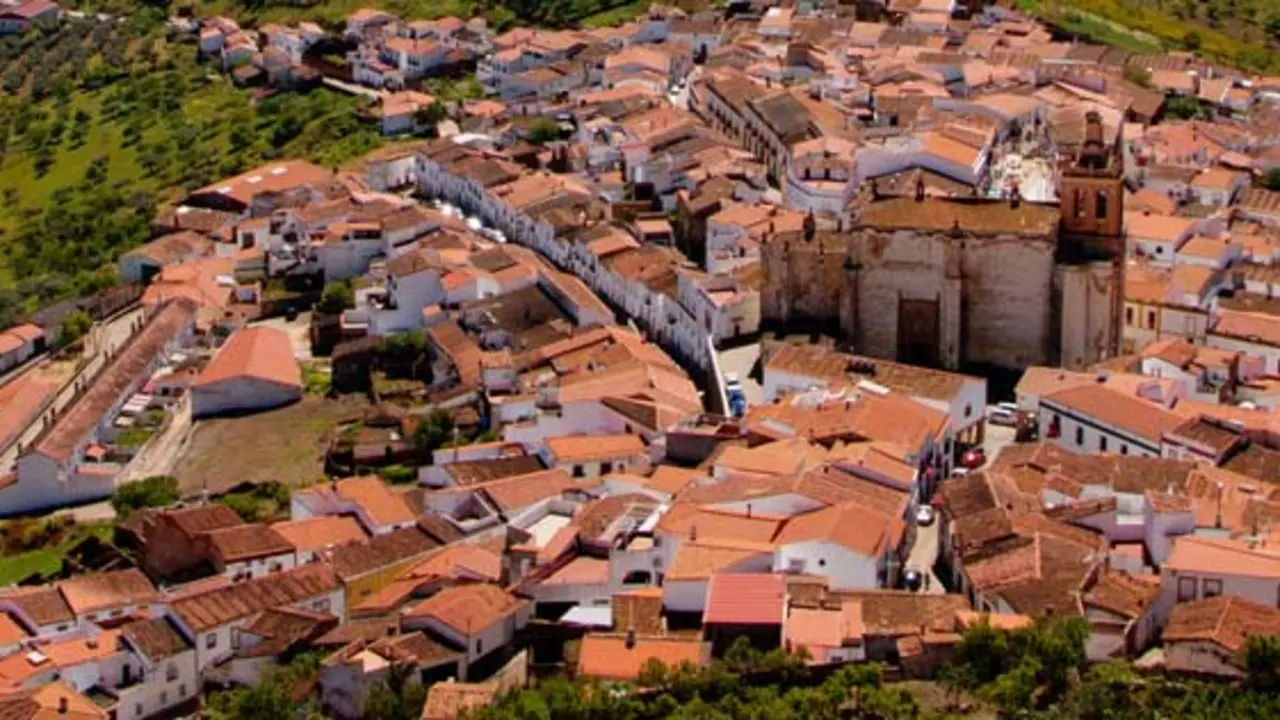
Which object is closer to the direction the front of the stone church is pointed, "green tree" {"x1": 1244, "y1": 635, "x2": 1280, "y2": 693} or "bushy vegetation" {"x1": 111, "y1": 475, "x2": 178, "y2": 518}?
the green tree
